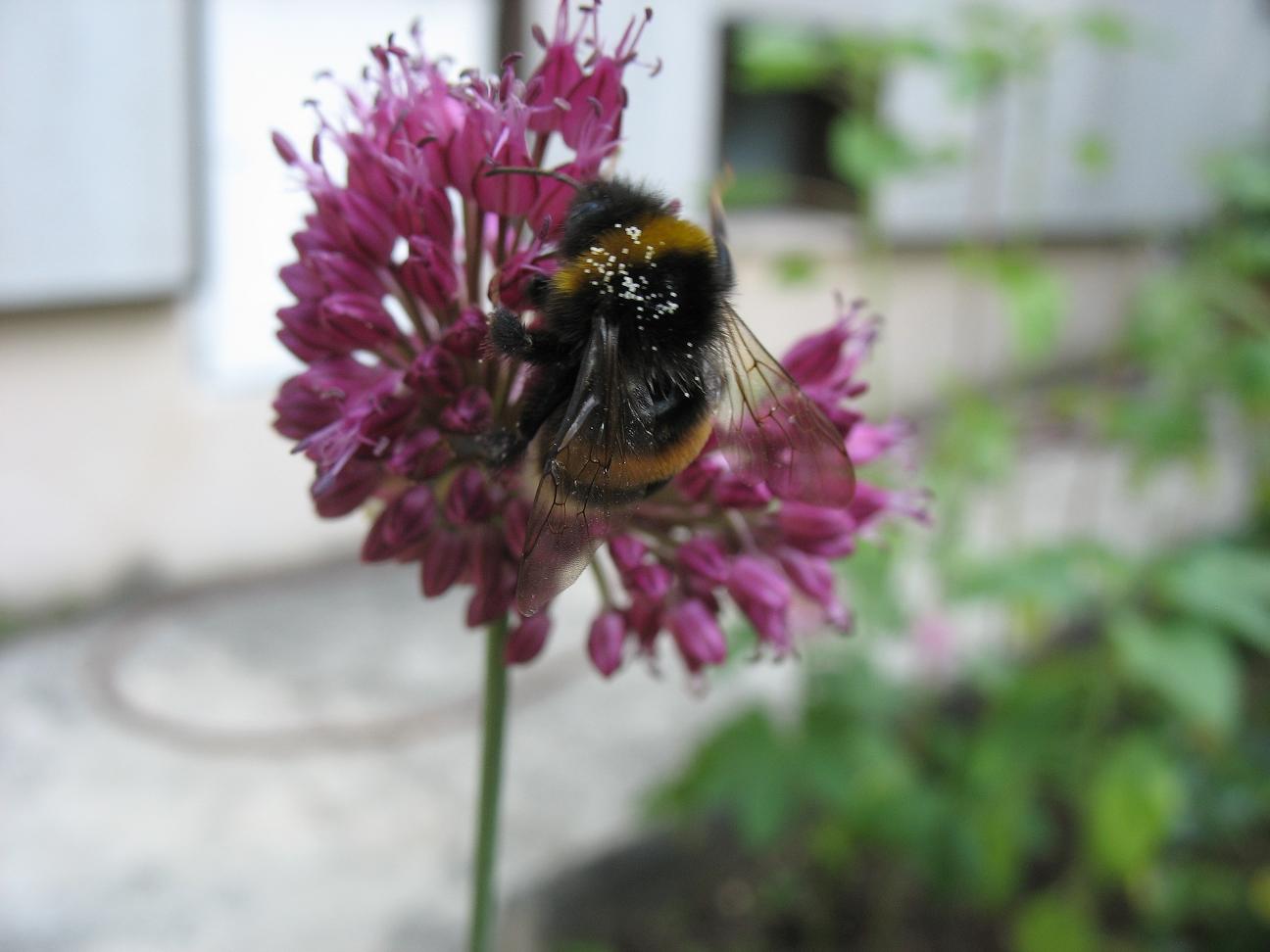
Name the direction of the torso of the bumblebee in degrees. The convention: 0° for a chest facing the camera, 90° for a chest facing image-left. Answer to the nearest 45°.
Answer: approximately 180°

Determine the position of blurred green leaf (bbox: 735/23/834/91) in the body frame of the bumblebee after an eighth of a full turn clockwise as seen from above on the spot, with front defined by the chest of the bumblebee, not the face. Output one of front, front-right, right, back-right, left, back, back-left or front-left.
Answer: front-left
